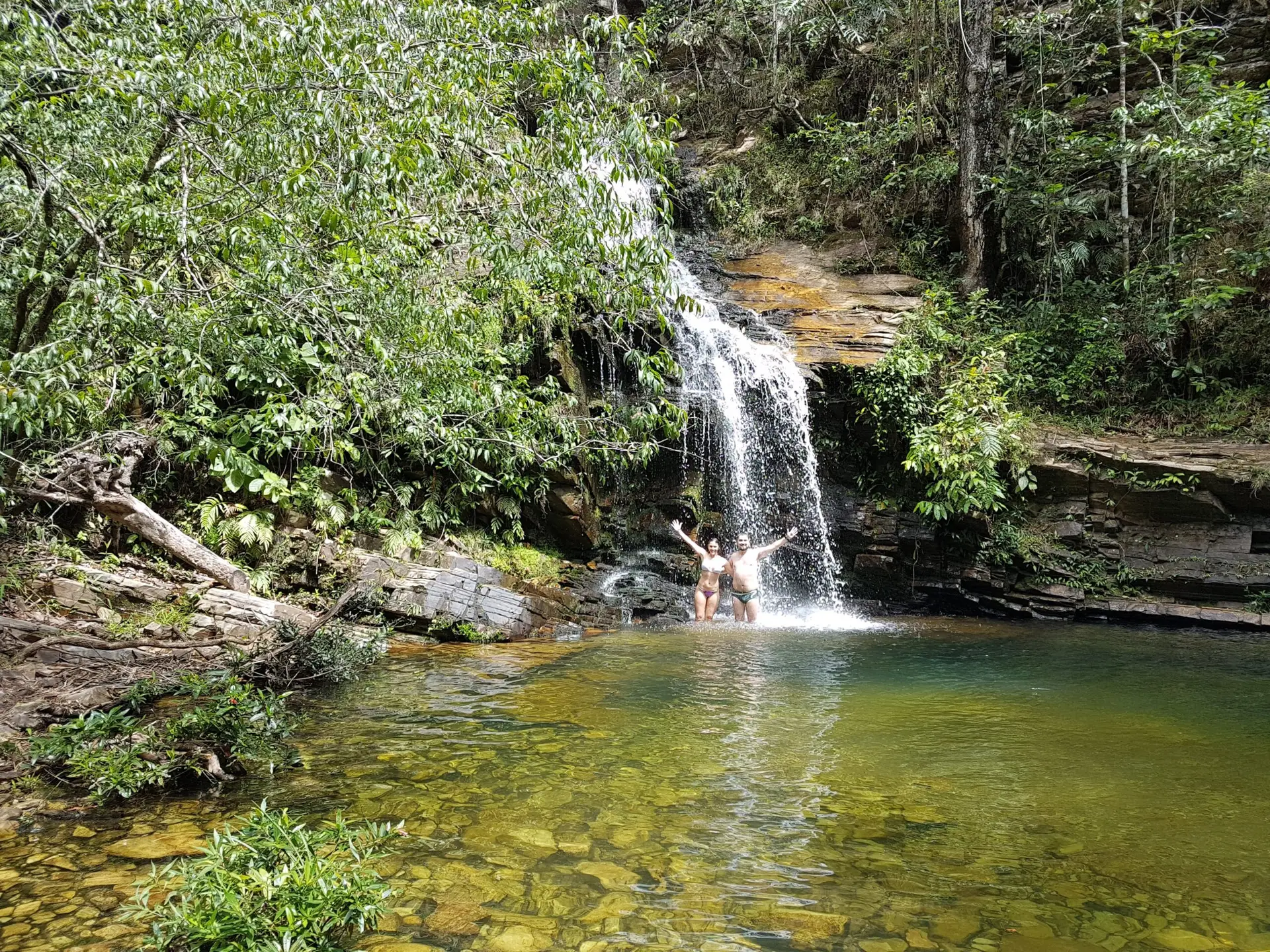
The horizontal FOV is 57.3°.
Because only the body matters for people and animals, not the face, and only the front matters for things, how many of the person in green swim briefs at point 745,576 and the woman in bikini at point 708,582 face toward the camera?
2

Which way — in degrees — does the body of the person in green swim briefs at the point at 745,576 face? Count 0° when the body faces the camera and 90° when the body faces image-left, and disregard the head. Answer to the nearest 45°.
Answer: approximately 0°

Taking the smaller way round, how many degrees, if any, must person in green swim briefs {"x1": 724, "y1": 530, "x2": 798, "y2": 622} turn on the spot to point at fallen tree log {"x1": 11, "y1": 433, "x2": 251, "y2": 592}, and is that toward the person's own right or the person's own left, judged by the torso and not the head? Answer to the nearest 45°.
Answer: approximately 45° to the person's own right

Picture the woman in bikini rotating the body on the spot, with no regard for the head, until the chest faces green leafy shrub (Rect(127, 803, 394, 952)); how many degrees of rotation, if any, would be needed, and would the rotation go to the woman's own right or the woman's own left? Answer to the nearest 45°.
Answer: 0° — they already face it

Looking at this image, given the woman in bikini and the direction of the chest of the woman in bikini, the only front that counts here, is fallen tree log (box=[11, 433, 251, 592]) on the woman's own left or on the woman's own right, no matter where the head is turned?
on the woman's own right
